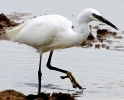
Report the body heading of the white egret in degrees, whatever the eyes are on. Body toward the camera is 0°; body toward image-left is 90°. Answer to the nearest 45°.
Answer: approximately 270°
